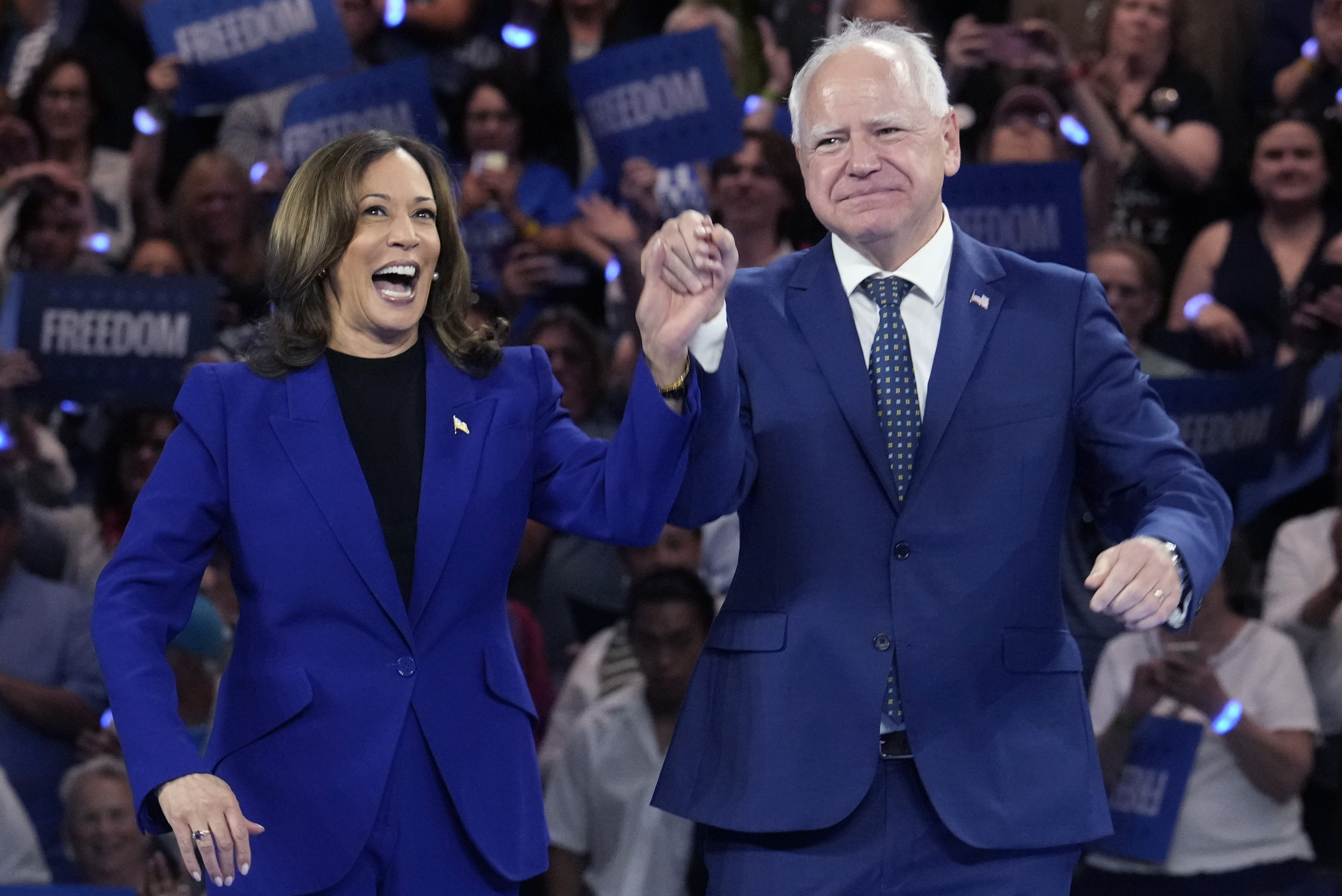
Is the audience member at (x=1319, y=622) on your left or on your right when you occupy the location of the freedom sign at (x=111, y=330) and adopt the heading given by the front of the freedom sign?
on your left

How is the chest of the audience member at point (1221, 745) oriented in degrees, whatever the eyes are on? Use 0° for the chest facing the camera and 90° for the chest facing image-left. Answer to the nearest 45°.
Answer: approximately 45°

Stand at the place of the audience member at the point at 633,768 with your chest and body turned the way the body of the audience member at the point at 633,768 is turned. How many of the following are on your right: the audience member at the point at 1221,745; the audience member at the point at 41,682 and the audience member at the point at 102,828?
2

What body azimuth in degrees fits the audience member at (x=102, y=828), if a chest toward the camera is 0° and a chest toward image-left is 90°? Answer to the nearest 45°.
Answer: approximately 0°
